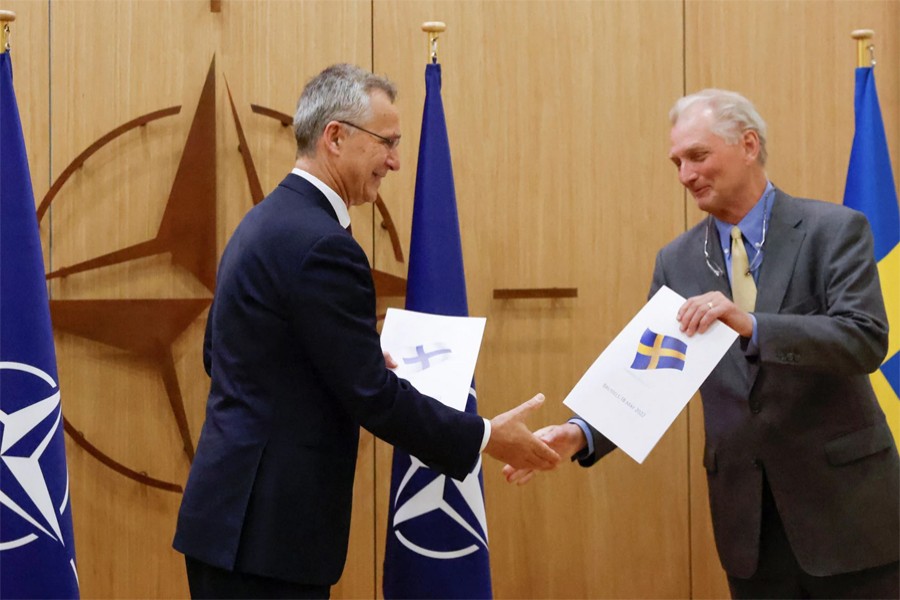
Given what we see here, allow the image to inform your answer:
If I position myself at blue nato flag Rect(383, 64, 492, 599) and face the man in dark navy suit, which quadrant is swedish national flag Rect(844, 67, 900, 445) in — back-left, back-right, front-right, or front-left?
back-left

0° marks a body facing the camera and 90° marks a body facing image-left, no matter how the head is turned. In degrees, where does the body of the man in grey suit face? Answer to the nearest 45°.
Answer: approximately 45°

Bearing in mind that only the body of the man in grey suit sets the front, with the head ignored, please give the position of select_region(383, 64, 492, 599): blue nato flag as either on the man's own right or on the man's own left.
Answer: on the man's own right

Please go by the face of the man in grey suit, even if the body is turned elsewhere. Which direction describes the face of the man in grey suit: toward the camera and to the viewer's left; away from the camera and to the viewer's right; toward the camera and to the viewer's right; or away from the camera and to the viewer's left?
toward the camera and to the viewer's left

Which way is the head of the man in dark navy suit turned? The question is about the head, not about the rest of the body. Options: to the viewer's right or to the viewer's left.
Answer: to the viewer's right

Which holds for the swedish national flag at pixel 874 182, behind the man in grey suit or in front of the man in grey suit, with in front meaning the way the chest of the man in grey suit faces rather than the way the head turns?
behind
